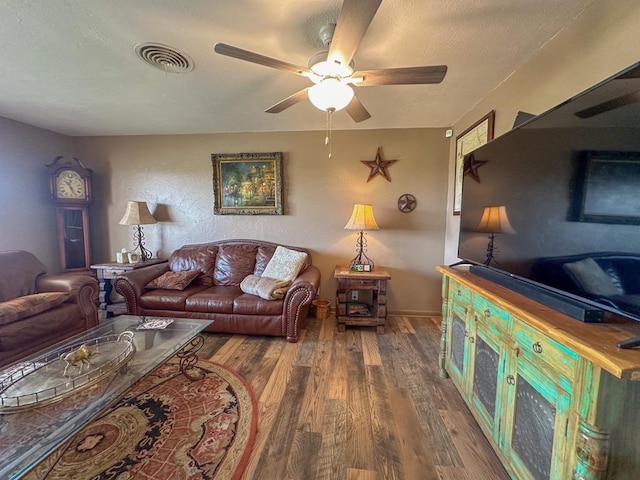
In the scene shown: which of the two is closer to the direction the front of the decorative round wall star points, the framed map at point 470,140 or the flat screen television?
the flat screen television

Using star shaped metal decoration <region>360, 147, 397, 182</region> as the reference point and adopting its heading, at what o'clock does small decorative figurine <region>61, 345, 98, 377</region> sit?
The small decorative figurine is roughly at 1 o'clock from the star shaped metal decoration.

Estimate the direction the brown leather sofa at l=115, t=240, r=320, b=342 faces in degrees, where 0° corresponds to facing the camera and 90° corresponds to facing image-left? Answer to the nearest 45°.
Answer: approximately 45°

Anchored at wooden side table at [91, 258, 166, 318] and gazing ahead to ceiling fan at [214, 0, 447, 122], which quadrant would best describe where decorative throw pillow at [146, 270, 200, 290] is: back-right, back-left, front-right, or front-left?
front-left

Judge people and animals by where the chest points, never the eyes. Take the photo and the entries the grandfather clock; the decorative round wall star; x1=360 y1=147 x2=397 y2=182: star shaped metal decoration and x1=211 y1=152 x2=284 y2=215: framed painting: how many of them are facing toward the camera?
4

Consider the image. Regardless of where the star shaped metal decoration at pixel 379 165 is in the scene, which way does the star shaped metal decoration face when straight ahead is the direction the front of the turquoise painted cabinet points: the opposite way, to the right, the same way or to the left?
to the left

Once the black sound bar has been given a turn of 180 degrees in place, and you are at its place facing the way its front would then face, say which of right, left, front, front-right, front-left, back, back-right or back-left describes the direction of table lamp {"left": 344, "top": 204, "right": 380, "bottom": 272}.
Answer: left

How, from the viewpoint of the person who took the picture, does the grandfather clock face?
facing the viewer

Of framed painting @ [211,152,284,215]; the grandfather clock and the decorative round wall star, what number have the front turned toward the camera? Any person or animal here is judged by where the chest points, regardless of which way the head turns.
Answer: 3

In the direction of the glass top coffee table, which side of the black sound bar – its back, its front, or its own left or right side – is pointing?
front

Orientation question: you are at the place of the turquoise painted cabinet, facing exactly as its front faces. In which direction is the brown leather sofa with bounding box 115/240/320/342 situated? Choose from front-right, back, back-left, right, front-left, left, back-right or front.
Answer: front-right

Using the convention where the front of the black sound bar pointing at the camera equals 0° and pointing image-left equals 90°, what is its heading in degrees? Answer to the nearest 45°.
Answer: approximately 45°

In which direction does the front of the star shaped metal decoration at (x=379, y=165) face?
toward the camera

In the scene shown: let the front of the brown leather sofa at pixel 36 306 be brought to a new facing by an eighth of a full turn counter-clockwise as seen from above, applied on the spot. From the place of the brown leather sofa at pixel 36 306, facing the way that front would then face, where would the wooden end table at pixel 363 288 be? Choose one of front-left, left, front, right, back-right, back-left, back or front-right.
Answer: front-right

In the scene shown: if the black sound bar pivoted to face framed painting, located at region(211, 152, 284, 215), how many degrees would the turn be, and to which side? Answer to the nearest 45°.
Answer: approximately 45° to its right

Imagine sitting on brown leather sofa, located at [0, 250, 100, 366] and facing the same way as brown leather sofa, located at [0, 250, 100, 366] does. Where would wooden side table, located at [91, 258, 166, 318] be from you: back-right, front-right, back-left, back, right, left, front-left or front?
left

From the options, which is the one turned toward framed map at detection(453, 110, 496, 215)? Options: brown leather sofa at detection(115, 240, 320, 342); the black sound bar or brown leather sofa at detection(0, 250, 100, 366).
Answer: brown leather sofa at detection(0, 250, 100, 366)

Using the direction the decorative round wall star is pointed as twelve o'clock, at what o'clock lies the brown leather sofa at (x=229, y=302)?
The brown leather sofa is roughly at 2 o'clock from the decorative round wall star.
